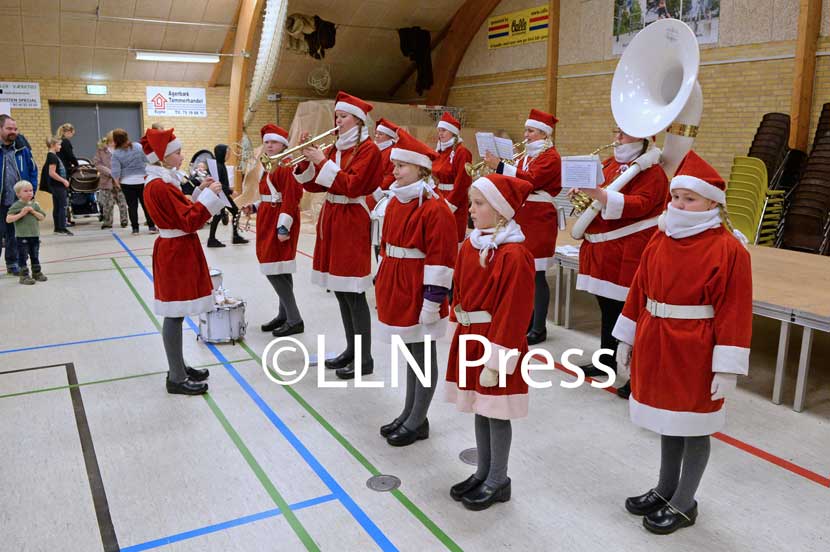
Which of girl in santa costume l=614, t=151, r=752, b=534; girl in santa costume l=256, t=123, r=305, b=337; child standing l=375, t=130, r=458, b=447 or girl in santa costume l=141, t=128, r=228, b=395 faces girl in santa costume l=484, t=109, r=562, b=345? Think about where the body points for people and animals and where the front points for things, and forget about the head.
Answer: girl in santa costume l=141, t=128, r=228, b=395

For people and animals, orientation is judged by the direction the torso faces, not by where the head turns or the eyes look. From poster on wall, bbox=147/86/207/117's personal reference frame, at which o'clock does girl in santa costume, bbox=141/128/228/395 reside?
The girl in santa costume is roughly at 12 o'clock from the poster on wall.

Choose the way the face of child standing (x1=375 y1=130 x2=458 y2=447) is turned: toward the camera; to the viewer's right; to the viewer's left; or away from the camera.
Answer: to the viewer's left

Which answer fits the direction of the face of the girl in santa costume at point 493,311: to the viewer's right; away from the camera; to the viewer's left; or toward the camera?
to the viewer's left

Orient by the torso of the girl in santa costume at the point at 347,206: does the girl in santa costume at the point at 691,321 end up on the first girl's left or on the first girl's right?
on the first girl's left
